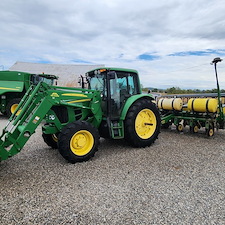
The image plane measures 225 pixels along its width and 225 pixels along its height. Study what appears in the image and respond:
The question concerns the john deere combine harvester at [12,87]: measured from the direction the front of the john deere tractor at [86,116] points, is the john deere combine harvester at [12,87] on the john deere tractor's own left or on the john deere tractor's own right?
on the john deere tractor's own right

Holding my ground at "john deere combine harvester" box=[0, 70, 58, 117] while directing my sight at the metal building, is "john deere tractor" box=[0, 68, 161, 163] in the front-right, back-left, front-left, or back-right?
back-right

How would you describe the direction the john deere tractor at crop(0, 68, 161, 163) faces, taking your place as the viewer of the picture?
facing the viewer and to the left of the viewer

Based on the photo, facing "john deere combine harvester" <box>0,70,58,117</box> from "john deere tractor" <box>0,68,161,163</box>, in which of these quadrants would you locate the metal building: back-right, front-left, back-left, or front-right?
front-right

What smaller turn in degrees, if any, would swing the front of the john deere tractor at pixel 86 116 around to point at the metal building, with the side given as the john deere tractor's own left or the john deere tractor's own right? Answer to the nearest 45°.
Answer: approximately 135° to the john deere tractor's own right
